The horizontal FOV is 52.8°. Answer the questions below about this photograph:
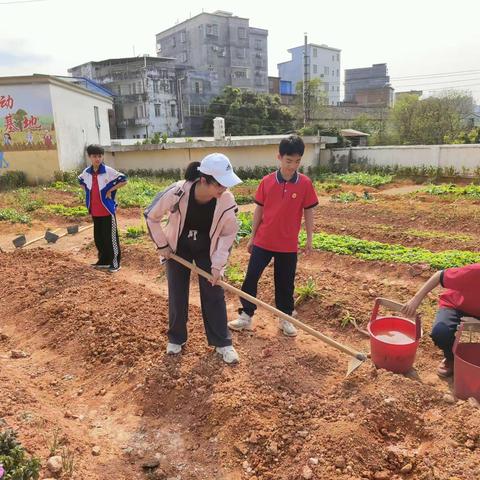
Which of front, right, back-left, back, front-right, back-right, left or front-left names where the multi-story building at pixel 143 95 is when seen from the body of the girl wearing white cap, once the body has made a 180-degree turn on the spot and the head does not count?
front-right

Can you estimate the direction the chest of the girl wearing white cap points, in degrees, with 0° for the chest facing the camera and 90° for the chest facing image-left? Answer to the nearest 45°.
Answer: approximately 315°

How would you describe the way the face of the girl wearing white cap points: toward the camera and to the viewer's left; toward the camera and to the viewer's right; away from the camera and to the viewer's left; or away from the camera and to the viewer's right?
toward the camera and to the viewer's right

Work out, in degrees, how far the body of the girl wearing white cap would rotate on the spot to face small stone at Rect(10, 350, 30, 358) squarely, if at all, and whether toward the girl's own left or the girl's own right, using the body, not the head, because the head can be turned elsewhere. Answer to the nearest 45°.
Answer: approximately 135° to the girl's own right

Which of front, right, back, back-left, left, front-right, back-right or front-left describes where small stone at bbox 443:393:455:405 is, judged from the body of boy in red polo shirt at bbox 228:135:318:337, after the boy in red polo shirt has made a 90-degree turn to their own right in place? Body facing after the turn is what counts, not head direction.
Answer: back-left

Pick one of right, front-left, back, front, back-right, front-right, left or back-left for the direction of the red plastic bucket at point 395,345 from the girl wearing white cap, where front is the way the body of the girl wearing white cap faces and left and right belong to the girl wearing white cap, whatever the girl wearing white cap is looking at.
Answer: front-left

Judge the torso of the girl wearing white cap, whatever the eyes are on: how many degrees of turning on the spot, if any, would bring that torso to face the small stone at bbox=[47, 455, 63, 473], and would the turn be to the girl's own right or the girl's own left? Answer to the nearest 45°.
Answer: approximately 90° to the girl's own right

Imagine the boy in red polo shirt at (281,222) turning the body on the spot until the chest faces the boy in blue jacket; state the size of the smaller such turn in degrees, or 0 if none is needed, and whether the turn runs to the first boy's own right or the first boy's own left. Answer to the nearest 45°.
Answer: approximately 135° to the first boy's own right

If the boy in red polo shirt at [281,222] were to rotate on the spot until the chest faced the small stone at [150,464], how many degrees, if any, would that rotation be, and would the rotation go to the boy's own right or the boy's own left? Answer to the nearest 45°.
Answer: approximately 45° to the boy's own right

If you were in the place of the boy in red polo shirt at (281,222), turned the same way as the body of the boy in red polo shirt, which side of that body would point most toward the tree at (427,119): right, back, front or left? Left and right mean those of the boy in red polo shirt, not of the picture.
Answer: back
